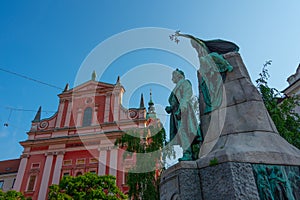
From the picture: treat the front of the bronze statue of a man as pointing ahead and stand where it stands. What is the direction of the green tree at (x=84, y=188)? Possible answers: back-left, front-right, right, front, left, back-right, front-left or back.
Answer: front-right

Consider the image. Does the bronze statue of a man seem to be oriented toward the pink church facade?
no

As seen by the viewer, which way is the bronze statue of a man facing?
to the viewer's left

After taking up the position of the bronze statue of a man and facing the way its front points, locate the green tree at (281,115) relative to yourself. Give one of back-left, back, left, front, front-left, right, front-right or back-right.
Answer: back-right

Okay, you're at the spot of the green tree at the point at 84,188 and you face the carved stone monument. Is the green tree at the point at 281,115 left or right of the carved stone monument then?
left
